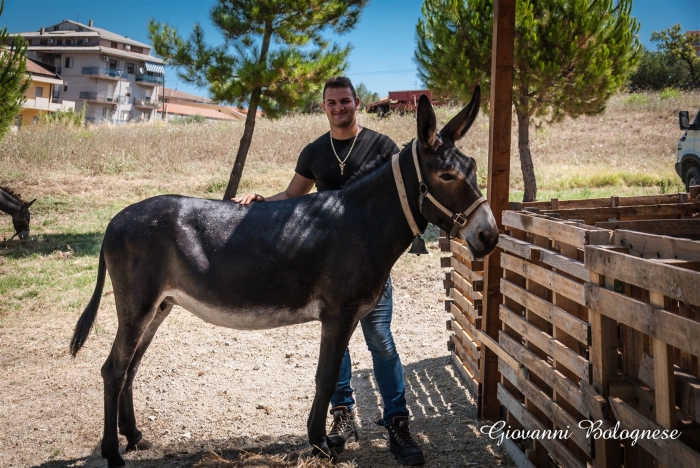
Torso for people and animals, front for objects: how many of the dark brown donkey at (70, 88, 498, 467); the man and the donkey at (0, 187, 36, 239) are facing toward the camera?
1

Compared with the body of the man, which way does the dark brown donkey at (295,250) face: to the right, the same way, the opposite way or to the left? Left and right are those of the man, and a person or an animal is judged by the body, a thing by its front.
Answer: to the left

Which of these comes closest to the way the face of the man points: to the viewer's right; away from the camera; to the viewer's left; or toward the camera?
toward the camera

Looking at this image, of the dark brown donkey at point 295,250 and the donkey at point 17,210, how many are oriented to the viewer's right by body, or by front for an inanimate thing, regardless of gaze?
2

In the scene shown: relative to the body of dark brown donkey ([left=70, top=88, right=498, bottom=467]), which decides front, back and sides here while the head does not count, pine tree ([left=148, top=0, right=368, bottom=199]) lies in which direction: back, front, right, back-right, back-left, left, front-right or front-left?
left

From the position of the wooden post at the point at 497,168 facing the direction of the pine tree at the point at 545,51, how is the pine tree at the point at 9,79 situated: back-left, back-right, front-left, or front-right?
front-left

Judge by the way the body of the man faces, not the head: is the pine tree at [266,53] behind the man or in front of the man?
behind

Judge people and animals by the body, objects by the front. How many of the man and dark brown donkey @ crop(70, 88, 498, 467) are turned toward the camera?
1

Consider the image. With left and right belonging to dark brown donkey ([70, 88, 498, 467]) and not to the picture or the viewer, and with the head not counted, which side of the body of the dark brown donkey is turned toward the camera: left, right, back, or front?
right

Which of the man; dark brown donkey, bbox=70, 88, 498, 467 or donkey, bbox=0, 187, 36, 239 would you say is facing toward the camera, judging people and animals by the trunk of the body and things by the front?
the man

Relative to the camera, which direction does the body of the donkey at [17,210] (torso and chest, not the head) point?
to the viewer's right

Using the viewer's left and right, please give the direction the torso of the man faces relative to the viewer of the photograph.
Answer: facing the viewer
